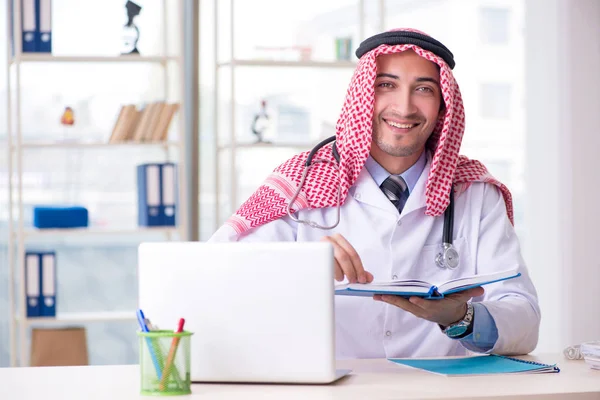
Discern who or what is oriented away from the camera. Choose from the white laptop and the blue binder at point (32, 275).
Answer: the white laptop

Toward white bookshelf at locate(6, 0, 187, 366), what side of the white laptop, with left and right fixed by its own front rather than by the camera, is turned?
front

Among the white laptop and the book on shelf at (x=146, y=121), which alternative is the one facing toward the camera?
the book on shelf

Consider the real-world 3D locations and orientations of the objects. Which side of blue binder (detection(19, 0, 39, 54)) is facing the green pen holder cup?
front

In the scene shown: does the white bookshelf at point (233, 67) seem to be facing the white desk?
yes

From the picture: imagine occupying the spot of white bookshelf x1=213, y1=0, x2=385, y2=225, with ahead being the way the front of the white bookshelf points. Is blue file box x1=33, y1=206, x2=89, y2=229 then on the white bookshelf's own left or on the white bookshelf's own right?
on the white bookshelf's own right

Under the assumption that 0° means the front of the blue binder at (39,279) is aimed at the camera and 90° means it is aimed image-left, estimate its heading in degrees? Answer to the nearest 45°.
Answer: approximately 0°

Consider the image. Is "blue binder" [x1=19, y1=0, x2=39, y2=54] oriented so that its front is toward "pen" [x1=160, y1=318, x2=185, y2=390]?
yes

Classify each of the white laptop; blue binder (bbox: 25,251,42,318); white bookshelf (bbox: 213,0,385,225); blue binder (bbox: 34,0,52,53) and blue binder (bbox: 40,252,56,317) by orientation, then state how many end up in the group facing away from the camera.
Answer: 1

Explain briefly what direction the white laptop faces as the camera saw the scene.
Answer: facing away from the viewer

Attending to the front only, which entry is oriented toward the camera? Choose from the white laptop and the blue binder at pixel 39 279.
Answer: the blue binder

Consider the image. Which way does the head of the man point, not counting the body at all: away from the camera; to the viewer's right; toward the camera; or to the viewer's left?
toward the camera

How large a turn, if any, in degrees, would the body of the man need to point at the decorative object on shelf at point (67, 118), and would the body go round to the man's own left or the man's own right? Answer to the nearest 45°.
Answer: approximately 135° to the man's own right

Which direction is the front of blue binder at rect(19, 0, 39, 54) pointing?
toward the camera
